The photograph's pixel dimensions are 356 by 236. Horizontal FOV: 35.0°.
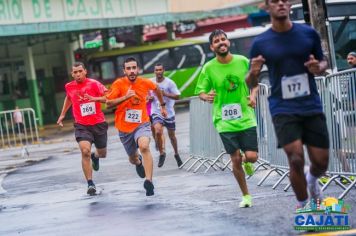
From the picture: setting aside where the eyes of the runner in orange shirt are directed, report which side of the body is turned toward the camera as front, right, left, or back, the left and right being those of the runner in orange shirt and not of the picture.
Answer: front

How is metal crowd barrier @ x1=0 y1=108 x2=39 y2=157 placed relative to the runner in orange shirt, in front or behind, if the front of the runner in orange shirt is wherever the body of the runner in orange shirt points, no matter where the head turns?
behind

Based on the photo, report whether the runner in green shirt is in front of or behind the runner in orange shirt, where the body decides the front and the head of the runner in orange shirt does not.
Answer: in front

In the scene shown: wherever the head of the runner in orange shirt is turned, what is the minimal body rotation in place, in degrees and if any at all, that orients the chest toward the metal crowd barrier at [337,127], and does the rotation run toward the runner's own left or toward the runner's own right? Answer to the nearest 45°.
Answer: approximately 45° to the runner's own left

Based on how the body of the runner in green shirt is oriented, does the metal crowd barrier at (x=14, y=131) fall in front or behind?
behind

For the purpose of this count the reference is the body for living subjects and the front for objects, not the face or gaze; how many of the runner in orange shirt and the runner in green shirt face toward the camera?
2

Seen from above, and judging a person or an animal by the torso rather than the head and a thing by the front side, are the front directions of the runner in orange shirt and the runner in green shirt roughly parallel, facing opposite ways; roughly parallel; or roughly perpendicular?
roughly parallel

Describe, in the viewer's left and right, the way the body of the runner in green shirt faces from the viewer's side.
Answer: facing the viewer
